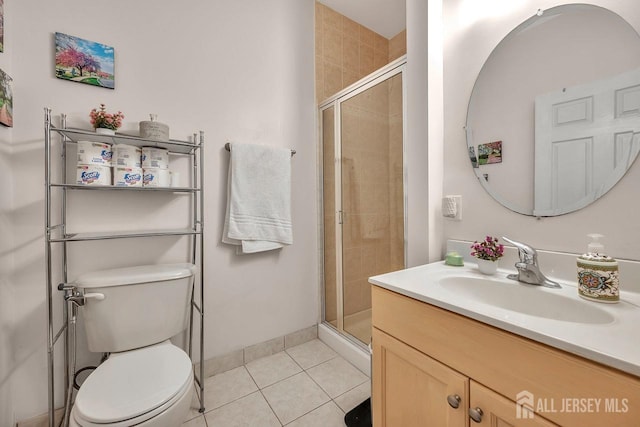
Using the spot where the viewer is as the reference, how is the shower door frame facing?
facing the viewer and to the left of the viewer

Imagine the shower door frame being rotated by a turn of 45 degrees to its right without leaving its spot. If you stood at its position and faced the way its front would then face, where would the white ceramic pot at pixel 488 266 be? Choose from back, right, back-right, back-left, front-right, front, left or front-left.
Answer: back-left

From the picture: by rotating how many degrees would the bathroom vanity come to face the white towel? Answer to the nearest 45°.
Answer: approximately 45° to its right

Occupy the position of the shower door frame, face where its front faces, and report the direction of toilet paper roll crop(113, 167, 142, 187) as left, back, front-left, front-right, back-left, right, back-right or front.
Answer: front

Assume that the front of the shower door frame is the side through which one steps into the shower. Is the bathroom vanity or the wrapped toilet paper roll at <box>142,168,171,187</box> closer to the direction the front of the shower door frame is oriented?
the wrapped toilet paper roll

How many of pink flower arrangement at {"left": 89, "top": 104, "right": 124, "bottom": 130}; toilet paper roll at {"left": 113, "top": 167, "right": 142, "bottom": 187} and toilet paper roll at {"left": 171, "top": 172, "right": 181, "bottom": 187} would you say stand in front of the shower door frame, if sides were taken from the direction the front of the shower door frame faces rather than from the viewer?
3

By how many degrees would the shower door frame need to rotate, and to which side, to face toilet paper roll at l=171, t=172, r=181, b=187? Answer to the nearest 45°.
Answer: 0° — it already faces it

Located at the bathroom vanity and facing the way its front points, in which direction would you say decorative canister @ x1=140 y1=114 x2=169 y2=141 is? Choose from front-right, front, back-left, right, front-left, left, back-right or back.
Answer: front-right

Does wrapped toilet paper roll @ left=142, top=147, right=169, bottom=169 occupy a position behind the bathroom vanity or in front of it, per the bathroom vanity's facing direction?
in front

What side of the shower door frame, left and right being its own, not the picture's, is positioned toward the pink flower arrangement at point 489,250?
left

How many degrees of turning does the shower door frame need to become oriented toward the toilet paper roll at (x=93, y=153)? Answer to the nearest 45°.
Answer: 0° — it already faces it

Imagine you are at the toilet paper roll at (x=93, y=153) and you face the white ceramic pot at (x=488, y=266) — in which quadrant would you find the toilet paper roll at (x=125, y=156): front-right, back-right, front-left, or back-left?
front-left

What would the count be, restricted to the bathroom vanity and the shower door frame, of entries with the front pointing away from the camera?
0
